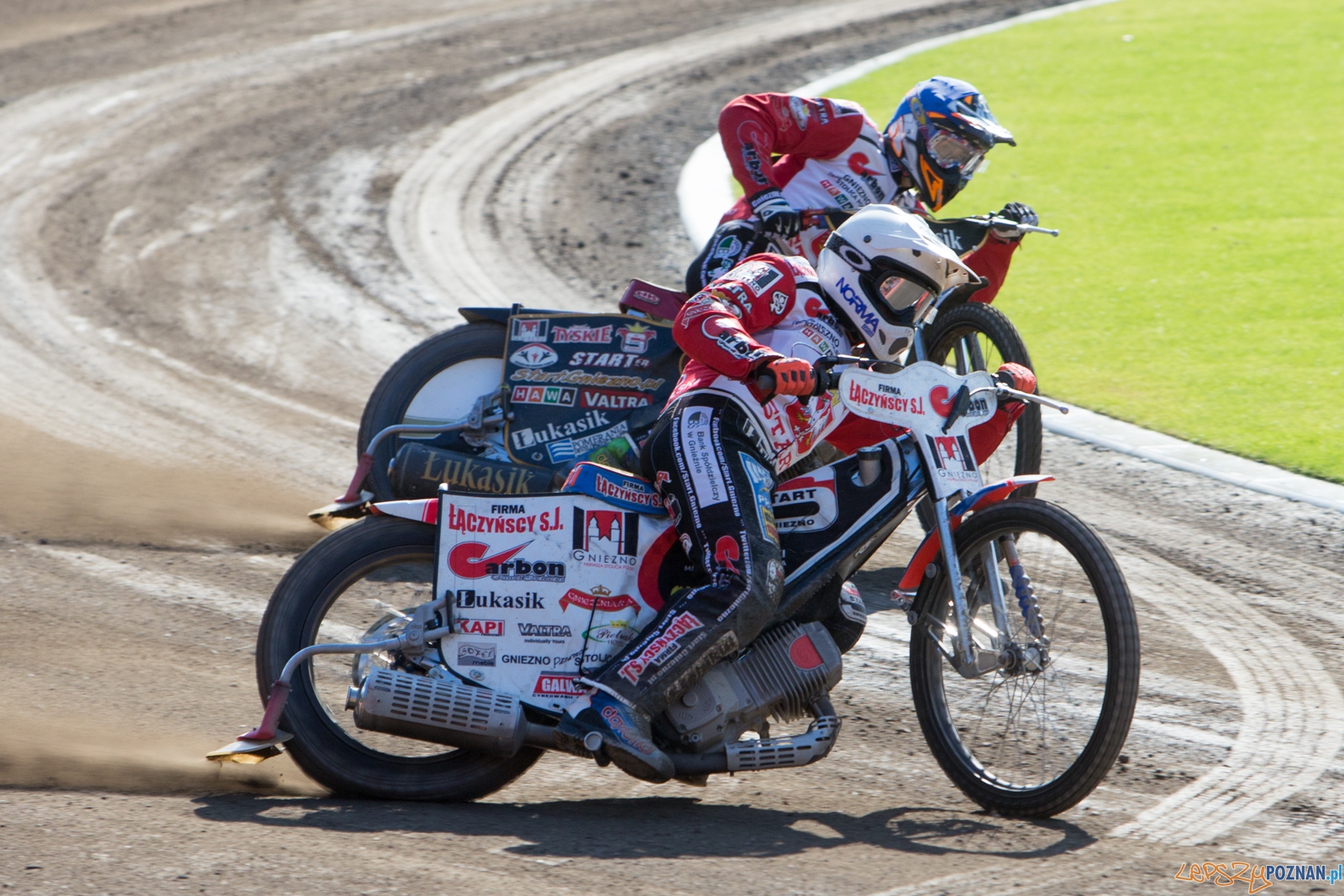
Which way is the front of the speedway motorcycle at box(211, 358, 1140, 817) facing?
to the viewer's right

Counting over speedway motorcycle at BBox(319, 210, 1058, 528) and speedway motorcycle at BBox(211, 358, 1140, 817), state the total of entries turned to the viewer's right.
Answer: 2

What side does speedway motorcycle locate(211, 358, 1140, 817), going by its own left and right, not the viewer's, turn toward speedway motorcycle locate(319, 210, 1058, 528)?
left

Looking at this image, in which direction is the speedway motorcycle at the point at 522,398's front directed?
to the viewer's right

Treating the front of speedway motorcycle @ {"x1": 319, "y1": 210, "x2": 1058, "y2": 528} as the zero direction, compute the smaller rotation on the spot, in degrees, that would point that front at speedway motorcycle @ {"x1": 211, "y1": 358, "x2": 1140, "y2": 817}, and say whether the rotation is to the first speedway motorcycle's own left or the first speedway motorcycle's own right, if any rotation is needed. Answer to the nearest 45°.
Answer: approximately 90° to the first speedway motorcycle's own right
